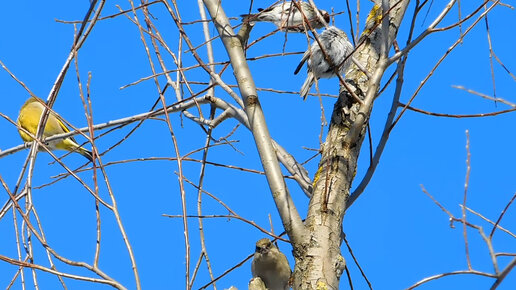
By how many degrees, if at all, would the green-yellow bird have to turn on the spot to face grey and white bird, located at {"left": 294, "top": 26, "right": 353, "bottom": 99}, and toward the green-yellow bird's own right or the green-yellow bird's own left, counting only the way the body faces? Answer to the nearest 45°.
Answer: approximately 135° to the green-yellow bird's own left

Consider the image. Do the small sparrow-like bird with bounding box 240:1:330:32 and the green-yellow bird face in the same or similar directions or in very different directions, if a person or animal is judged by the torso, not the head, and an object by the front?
very different directions

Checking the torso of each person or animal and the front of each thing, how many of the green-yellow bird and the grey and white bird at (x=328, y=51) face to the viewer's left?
1

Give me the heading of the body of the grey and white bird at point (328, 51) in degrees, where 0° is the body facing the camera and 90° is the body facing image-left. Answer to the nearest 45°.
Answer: approximately 270°

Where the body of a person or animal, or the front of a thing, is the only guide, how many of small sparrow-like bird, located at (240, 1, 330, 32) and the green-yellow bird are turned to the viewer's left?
1

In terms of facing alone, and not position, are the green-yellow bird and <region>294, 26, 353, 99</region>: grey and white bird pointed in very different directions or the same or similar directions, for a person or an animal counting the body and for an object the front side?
very different directions

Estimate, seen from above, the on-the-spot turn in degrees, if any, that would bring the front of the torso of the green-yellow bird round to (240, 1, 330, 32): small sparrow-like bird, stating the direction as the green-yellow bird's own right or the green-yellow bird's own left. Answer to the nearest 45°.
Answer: approximately 135° to the green-yellow bird's own left

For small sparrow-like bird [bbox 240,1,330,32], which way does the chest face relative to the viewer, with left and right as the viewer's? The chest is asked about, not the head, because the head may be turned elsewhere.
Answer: facing to the right of the viewer

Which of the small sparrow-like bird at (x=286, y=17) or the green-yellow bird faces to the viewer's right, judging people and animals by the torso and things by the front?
the small sparrow-like bird

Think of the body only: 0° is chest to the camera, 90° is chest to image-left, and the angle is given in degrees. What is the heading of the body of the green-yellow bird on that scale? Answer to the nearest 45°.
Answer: approximately 90°

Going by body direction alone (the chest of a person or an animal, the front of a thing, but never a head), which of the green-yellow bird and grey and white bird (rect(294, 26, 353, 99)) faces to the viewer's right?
the grey and white bird
